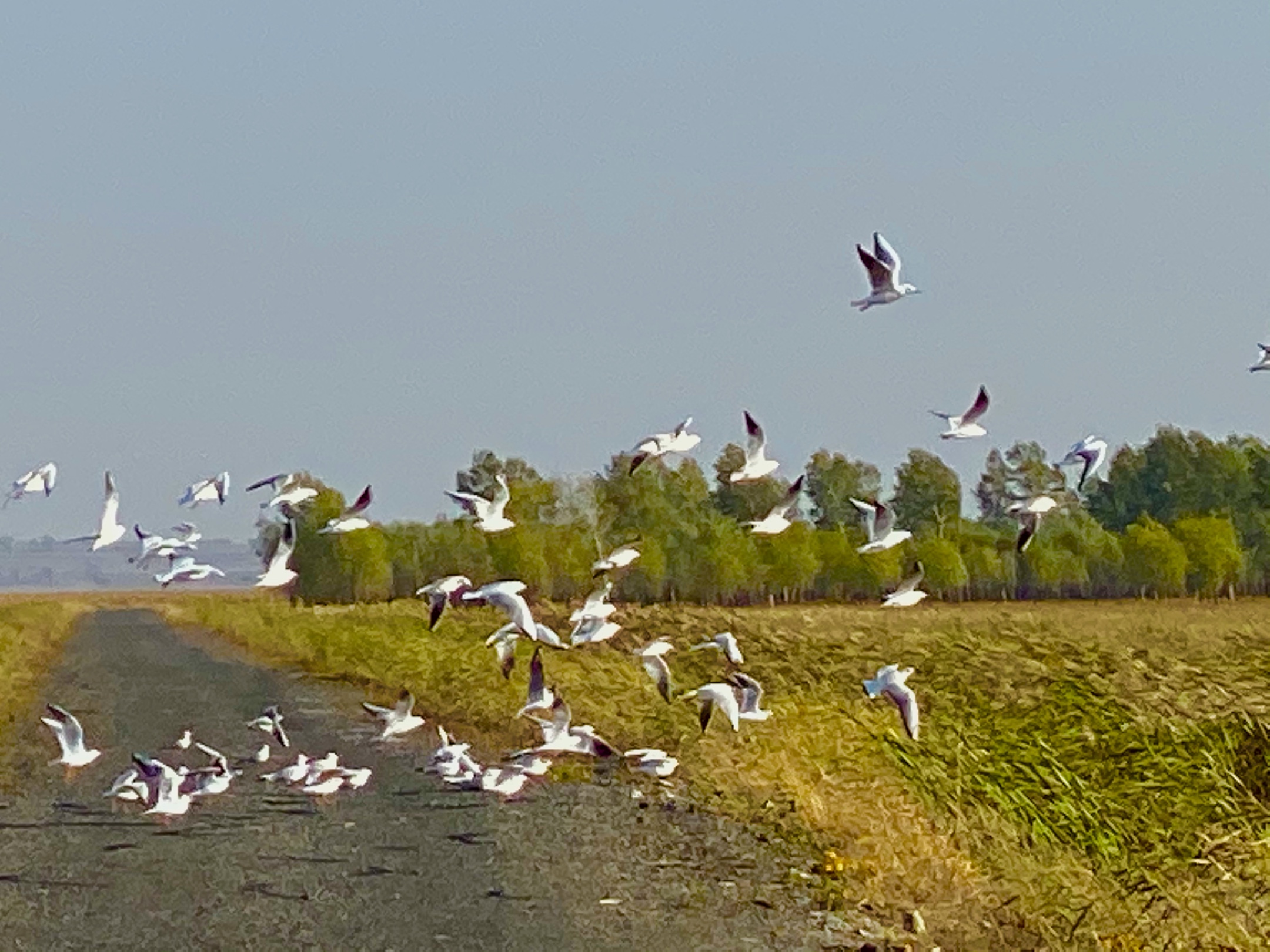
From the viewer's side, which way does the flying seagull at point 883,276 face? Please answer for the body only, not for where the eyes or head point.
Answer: to the viewer's right

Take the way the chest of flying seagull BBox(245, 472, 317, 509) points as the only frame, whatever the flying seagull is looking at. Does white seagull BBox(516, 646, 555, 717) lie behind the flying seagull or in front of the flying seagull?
in front

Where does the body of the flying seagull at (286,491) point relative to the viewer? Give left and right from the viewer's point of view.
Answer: facing to the right of the viewer

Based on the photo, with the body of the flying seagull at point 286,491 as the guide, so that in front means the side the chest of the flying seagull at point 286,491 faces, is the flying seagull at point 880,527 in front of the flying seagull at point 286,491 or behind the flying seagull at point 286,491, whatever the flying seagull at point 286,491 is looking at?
in front

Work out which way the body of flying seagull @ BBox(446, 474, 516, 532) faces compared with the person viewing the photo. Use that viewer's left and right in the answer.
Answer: facing to the right of the viewer
